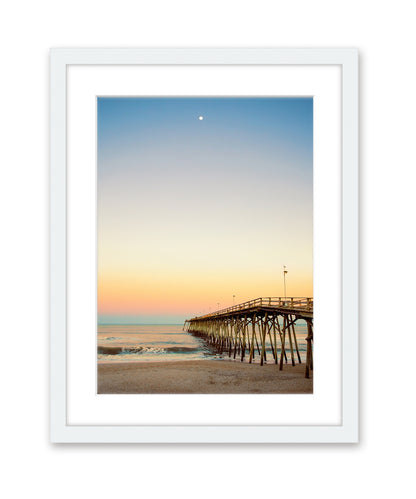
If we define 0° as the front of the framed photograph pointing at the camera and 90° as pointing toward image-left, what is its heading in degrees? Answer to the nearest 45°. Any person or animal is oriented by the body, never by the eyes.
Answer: approximately 0°
